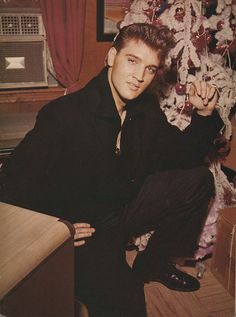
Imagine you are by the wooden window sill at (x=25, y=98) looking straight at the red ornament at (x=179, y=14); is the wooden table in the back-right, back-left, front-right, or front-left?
front-right

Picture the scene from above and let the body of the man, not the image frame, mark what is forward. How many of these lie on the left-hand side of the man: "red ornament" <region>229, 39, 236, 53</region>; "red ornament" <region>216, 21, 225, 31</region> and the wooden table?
2

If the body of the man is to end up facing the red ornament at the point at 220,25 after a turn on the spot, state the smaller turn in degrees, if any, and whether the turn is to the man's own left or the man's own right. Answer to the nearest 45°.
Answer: approximately 90° to the man's own left

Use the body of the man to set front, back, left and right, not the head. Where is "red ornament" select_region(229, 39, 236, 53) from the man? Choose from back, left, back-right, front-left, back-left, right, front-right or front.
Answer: left

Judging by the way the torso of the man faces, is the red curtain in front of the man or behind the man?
behind

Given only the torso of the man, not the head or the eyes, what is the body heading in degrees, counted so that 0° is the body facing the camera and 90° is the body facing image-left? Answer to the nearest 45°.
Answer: approximately 315°

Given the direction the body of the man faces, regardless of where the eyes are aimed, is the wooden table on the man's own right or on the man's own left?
on the man's own right

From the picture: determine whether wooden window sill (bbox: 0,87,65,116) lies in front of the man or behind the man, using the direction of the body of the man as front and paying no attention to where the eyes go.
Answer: behind

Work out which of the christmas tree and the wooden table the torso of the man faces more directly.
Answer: the wooden table
